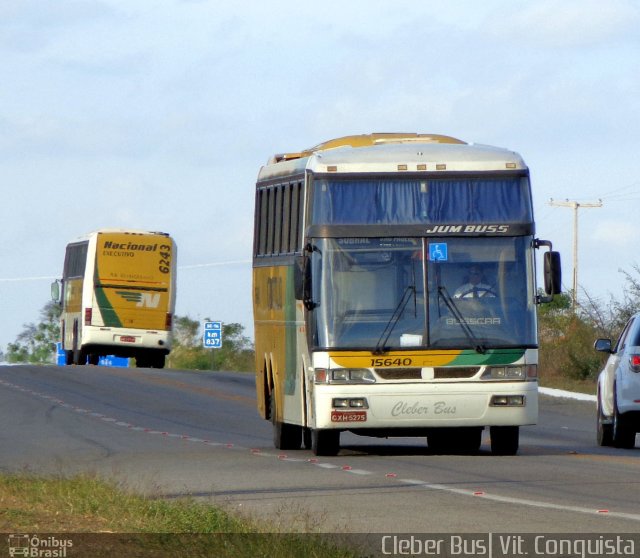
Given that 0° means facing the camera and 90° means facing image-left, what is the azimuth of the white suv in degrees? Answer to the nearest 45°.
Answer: approximately 180°

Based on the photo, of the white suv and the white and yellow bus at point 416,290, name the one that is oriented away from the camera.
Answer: the white suv

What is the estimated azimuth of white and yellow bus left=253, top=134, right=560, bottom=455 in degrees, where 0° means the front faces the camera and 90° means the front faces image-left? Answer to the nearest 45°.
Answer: approximately 0°

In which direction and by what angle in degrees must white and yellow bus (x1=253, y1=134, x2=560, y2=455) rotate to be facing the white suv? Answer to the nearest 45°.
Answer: approximately 135° to its left

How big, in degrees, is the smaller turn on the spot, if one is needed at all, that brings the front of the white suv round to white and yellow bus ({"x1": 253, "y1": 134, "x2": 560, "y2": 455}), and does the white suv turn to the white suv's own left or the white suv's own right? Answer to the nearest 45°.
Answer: approximately 135° to the white suv's own left

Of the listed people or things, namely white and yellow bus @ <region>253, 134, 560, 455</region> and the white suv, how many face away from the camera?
1

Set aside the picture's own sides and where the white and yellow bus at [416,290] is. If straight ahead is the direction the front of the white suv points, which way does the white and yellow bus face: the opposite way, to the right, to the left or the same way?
the opposite way
